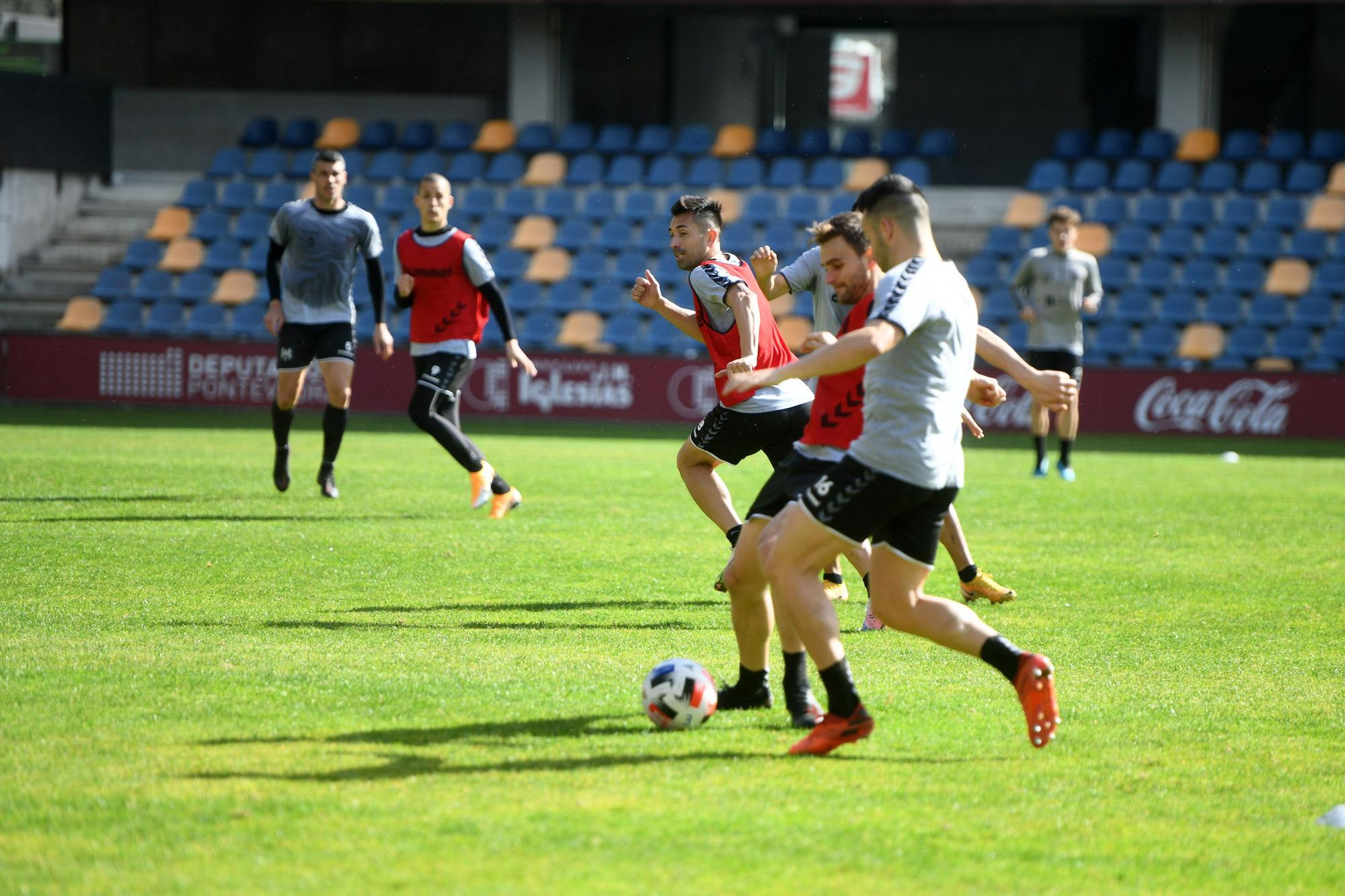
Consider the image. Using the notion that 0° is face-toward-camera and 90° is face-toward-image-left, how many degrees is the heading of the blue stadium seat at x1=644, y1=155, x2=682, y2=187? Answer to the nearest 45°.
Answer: approximately 45°

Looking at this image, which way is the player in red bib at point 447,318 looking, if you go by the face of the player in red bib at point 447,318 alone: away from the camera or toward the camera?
toward the camera

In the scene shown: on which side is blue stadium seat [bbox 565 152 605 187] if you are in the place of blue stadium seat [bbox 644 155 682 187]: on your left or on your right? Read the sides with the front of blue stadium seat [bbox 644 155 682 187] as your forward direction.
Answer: on your right

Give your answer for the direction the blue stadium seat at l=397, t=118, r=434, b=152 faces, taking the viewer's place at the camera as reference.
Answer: facing the viewer and to the left of the viewer

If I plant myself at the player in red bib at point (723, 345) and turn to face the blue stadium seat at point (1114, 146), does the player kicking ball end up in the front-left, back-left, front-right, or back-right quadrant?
back-right

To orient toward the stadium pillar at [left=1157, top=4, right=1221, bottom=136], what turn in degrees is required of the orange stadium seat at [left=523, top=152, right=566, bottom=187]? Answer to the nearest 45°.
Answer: approximately 135° to its left

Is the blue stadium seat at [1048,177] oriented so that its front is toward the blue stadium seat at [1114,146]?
no

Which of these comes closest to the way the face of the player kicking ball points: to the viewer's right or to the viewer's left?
to the viewer's left

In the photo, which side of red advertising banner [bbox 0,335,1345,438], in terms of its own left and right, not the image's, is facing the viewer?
front

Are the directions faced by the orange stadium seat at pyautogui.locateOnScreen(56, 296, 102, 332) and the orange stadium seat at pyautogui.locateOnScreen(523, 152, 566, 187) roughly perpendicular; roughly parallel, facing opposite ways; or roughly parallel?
roughly parallel

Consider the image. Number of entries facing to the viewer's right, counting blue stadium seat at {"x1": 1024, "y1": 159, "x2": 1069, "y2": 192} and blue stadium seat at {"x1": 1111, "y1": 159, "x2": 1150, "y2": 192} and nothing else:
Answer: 0

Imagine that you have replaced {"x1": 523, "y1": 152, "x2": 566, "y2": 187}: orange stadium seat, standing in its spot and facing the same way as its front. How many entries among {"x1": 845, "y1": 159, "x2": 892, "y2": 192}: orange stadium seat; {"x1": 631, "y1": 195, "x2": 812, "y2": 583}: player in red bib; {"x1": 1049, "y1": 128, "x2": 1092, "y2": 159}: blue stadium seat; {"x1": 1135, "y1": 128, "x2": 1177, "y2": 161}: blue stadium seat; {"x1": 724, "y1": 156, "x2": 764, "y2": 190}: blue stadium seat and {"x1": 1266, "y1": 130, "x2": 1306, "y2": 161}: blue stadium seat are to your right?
0

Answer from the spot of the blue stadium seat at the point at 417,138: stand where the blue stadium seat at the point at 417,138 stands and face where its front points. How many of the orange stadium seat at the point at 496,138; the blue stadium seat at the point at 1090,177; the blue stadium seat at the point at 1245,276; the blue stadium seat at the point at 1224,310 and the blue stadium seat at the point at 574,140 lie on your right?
0

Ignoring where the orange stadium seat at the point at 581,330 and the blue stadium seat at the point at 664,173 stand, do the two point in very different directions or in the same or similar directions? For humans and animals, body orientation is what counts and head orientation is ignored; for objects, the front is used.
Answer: same or similar directions

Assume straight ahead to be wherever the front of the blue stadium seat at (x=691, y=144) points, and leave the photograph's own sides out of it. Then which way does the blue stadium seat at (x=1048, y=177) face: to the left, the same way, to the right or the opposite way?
the same way

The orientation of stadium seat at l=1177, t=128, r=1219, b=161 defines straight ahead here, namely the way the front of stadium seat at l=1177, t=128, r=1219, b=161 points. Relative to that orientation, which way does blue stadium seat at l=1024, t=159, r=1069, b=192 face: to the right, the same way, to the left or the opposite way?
the same way
